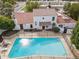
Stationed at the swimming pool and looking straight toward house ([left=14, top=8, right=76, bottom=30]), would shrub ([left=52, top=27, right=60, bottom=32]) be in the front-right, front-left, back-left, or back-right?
front-right

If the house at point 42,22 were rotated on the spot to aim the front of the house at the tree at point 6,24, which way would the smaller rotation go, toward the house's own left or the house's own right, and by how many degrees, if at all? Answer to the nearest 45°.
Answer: approximately 45° to the house's own right

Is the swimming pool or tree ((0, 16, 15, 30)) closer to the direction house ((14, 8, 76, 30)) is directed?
the swimming pool

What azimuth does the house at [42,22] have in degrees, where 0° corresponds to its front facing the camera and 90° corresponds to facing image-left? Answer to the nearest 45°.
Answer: approximately 0°

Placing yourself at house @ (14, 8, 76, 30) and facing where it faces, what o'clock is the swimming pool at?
The swimming pool is roughly at 12 o'clock from the house.
